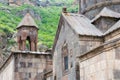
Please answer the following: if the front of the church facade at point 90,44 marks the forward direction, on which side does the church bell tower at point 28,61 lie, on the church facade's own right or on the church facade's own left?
on the church facade's own right

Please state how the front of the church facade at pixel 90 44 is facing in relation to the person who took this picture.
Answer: facing the viewer and to the left of the viewer
